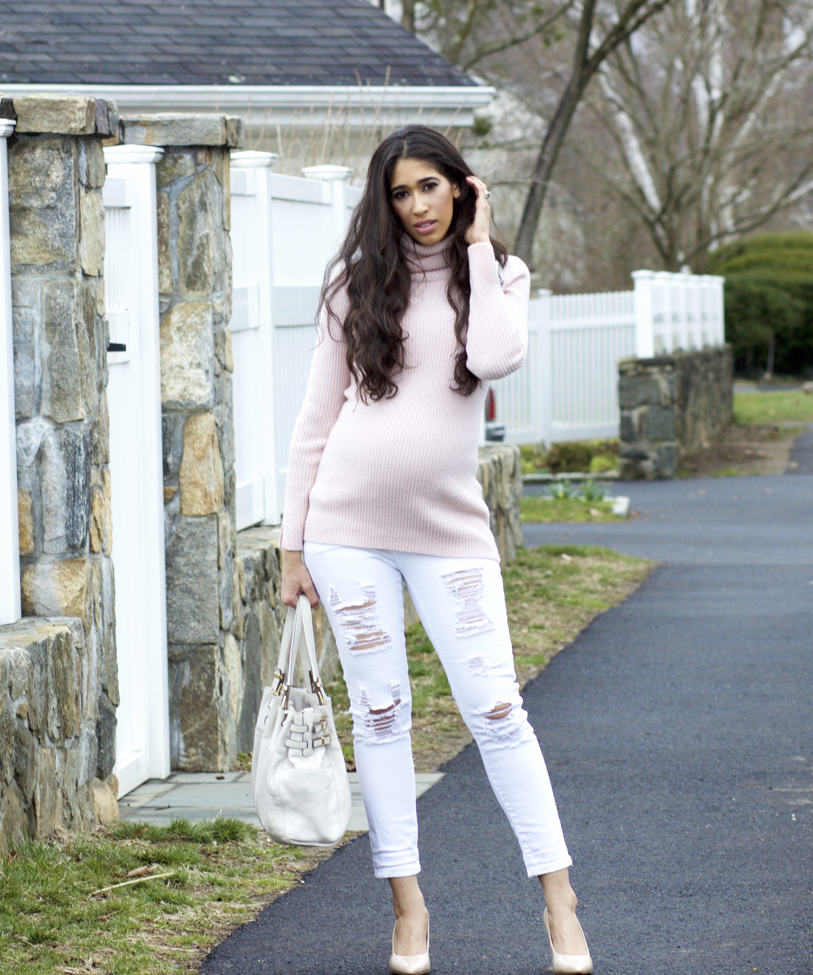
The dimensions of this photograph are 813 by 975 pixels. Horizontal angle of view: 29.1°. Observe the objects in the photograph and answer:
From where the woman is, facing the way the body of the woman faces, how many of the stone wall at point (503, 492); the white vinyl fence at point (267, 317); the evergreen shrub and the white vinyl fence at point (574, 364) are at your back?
4

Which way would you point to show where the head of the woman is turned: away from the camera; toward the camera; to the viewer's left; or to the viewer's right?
toward the camera

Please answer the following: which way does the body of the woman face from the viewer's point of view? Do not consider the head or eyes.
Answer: toward the camera

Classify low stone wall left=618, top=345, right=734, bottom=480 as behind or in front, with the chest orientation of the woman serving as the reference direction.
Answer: behind

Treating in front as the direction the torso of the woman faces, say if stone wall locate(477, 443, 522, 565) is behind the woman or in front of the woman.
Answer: behind

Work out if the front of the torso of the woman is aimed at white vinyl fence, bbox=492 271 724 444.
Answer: no

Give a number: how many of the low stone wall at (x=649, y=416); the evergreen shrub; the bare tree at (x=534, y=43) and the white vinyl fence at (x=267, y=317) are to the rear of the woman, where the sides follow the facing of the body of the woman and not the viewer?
4

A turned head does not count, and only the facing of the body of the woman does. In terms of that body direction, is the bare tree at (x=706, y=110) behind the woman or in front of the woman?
behind

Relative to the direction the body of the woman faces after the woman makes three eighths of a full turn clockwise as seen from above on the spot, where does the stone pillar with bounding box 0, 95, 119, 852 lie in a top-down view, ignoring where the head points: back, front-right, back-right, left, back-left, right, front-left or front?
front

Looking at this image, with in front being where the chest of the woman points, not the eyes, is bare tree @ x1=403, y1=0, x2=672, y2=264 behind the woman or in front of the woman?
behind

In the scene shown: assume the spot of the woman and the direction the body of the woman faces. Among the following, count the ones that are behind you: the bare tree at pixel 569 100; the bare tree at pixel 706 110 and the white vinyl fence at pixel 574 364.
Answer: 3

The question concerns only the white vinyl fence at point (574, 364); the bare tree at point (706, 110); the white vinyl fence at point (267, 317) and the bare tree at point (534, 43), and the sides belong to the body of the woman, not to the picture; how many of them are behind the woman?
4

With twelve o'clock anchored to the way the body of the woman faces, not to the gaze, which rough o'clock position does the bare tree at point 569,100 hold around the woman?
The bare tree is roughly at 6 o'clock from the woman.

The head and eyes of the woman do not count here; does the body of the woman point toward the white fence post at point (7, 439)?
no

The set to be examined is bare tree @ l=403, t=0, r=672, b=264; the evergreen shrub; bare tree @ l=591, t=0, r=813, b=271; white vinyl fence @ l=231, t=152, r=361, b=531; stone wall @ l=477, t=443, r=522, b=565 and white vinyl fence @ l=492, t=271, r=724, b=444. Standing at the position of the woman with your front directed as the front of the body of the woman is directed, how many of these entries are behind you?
6
